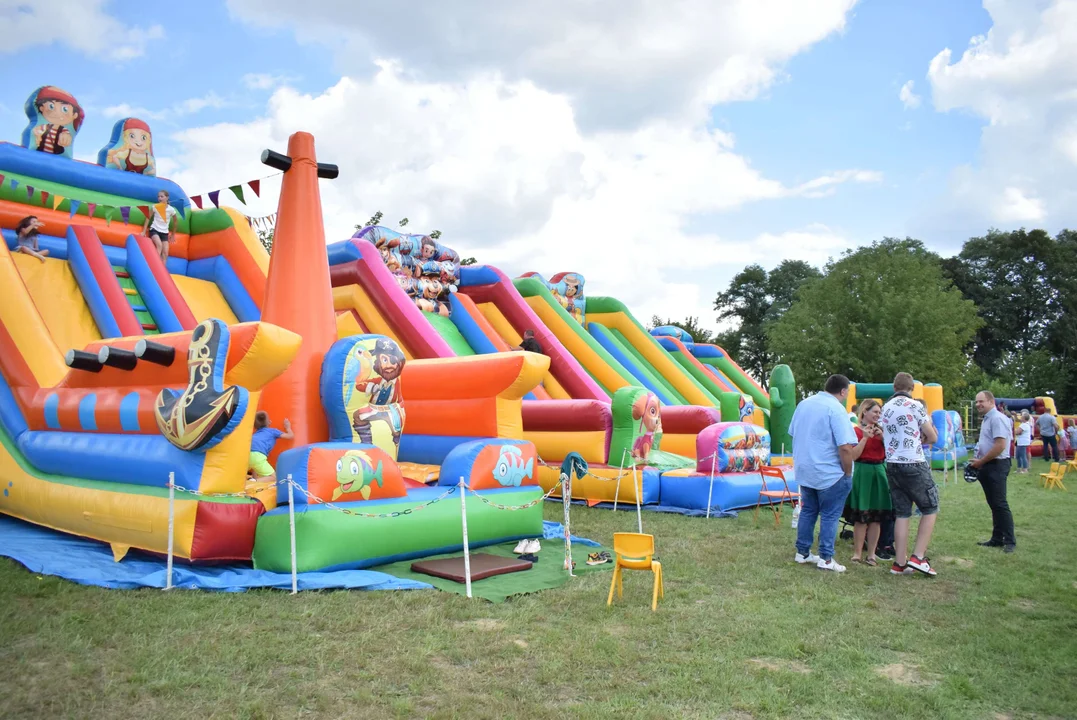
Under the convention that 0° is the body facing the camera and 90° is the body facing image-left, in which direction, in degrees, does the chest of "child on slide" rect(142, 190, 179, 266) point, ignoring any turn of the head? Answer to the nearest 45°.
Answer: approximately 0°

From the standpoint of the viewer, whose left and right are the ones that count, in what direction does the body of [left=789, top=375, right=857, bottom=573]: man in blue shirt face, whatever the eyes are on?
facing away from the viewer and to the right of the viewer

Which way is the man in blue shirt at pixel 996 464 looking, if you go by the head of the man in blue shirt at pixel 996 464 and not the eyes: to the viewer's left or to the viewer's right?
to the viewer's left

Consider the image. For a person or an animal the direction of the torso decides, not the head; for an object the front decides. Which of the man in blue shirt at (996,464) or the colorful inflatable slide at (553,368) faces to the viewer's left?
the man in blue shirt

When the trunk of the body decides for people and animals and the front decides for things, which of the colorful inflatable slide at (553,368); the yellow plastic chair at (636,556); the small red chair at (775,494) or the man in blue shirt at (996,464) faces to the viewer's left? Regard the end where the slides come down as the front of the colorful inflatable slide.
the man in blue shirt

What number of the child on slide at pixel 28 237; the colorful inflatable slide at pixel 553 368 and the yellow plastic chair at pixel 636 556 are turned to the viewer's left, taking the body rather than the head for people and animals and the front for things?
0

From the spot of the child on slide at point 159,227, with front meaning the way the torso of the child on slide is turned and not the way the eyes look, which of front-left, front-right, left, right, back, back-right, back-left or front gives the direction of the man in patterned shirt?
front-left

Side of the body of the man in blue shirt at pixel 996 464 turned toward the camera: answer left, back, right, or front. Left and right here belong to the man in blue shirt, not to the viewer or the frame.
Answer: left

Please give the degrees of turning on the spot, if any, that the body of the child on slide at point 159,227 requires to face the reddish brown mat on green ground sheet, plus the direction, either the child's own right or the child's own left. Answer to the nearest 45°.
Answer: approximately 45° to the child's own left

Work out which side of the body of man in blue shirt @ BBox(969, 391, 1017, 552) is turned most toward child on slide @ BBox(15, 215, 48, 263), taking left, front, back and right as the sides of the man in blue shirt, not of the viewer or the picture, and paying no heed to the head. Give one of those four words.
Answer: front
